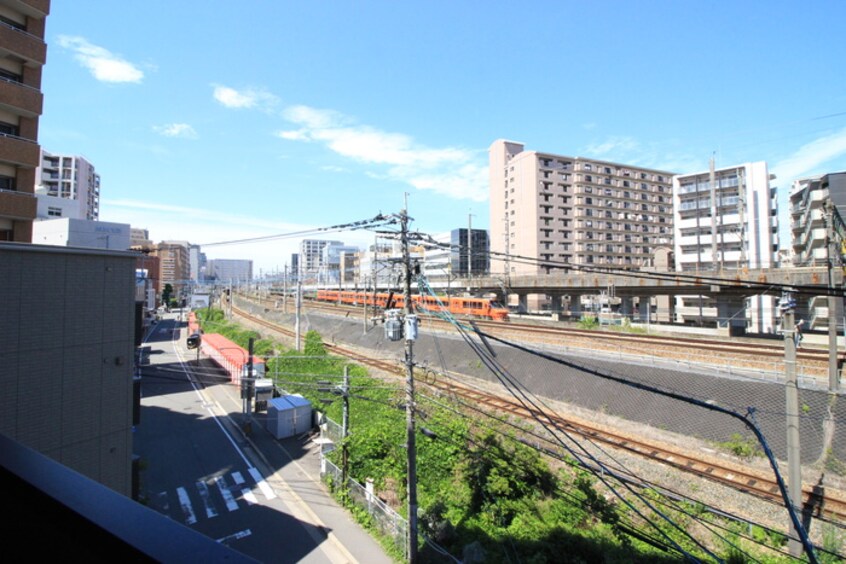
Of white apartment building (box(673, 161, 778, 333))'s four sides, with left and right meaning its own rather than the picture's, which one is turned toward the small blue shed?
front

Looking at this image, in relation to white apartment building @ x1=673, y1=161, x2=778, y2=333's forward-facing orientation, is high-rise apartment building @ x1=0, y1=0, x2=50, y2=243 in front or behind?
in front

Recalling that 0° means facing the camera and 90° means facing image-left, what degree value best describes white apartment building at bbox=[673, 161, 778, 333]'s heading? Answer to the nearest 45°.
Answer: approximately 45°

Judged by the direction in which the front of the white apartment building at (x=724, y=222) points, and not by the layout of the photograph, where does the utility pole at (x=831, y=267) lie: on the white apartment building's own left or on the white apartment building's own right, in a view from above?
on the white apartment building's own left

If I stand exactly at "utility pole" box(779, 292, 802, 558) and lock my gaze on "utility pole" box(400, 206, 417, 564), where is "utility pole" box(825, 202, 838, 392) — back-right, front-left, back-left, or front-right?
back-right
